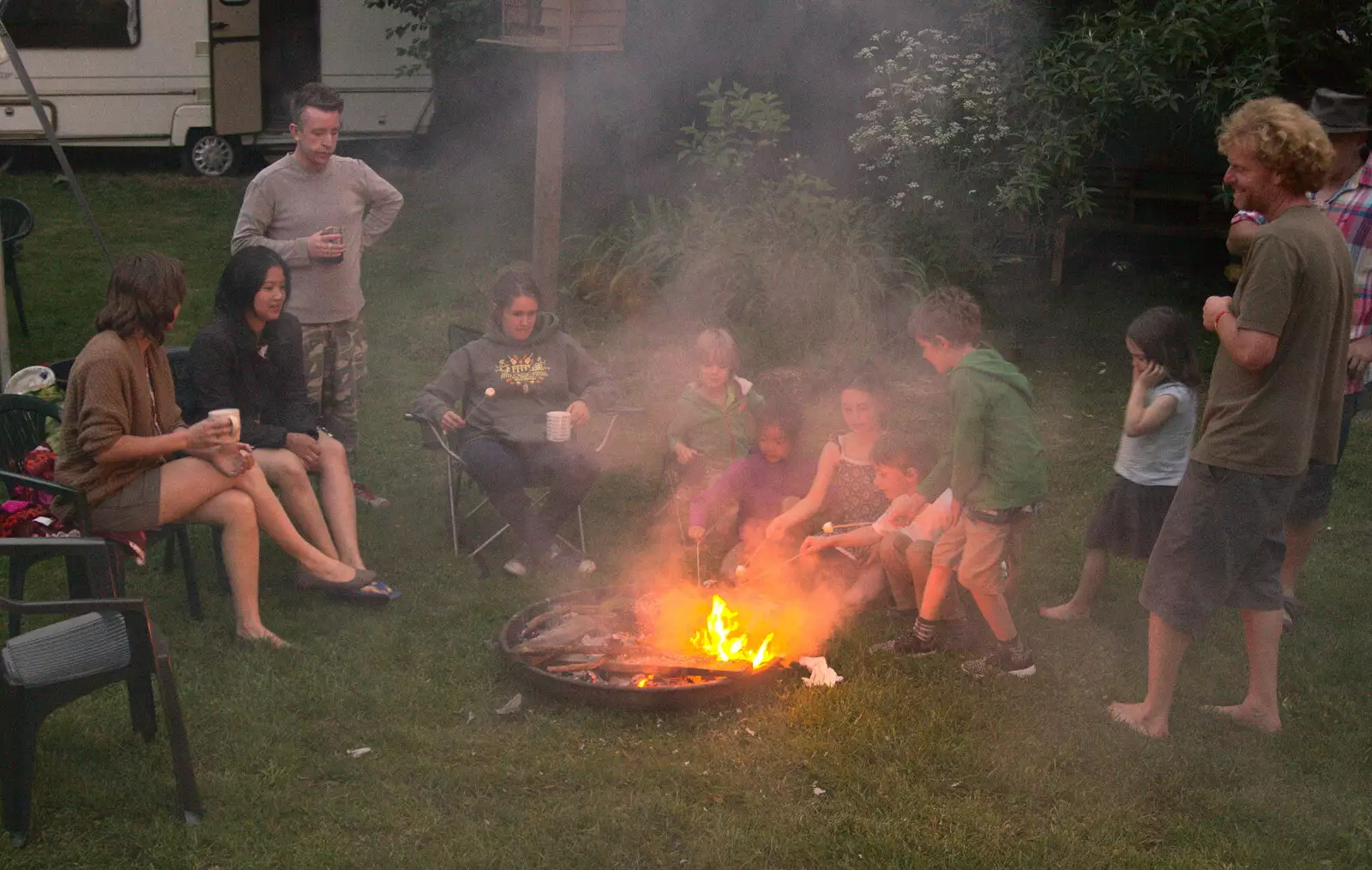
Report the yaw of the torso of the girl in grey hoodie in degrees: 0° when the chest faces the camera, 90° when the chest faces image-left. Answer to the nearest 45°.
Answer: approximately 0°

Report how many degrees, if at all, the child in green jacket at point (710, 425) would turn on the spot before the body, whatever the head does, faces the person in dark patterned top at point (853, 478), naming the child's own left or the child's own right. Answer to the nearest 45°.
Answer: approximately 45° to the child's own left

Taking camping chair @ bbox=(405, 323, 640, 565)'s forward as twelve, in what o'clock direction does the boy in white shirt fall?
The boy in white shirt is roughly at 10 o'clock from the camping chair.

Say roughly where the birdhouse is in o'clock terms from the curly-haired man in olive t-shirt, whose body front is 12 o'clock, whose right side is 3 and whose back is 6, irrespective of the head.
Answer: The birdhouse is roughly at 1 o'clock from the curly-haired man in olive t-shirt.

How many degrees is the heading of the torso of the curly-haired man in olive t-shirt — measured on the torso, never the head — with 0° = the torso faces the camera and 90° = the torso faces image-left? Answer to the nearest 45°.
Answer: approximately 90°

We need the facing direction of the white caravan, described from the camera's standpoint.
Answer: facing to the left of the viewer

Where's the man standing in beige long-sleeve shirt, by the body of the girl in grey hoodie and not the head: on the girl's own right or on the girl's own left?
on the girl's own right

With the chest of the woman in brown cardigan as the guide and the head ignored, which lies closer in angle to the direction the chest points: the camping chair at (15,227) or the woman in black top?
the woman in black top
